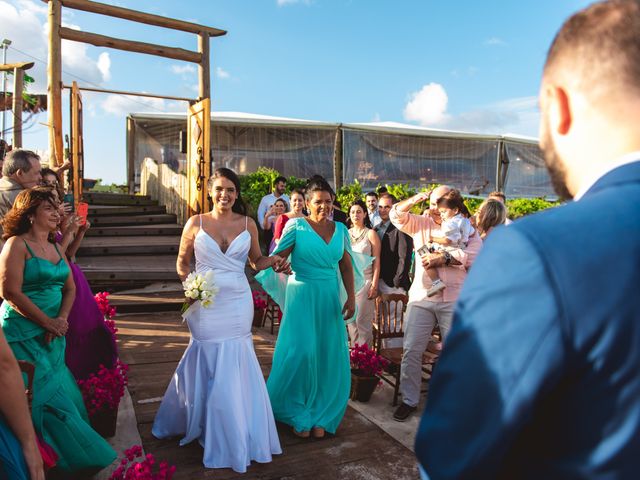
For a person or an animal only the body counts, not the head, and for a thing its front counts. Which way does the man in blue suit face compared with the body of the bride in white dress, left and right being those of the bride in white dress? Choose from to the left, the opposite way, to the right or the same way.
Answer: the opposite way

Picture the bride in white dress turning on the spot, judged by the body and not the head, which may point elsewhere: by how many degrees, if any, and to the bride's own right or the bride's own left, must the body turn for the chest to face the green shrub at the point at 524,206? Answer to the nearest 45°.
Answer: approximately 135° to the bride's own left

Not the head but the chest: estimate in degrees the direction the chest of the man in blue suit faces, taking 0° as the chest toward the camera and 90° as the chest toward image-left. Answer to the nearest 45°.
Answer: approximately 135°

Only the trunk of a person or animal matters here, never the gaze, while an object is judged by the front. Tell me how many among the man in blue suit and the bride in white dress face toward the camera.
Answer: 1

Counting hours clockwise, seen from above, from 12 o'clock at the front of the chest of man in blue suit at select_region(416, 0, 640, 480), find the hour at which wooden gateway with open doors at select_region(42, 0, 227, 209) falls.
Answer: The wooden gateway with open doors is roughly at 12 o'clock from the man in blue suit.

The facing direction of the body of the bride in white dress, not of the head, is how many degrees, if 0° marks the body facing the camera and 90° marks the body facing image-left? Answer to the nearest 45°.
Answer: approximately 0°

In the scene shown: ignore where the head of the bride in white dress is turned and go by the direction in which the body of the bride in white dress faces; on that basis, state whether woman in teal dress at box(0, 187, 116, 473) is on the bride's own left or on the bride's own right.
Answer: on the bride's own right

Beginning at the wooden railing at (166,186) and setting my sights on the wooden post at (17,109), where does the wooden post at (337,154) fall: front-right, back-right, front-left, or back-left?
back-right

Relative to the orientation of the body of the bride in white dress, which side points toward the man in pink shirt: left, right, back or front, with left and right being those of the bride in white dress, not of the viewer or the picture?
left

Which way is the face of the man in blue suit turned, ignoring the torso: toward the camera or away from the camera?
away from the camera

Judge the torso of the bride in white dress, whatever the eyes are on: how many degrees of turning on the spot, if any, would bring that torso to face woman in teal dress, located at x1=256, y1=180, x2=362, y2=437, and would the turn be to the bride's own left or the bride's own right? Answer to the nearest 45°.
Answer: approximately 135° to the bride's own left
